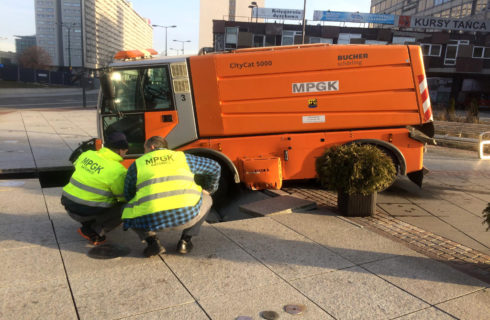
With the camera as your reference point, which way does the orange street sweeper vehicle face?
facing to the left of the viewer

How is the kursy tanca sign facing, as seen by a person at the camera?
facing the viewer

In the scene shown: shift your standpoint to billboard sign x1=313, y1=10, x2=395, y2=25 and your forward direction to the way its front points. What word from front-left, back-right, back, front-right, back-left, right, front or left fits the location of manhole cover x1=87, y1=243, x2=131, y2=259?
front

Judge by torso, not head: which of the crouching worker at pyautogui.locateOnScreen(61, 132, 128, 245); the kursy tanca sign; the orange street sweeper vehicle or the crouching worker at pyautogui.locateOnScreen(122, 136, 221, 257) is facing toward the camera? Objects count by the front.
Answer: the kursy tanca sign

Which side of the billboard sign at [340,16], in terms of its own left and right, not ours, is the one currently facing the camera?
front

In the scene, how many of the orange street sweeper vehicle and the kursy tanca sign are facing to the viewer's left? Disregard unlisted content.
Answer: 1

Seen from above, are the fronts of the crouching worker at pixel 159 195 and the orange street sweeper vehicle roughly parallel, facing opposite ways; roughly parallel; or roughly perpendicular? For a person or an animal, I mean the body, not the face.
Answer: roughly perpendicular

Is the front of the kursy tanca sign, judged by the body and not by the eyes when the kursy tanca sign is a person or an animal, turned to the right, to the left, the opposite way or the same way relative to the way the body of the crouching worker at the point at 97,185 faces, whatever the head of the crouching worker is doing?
the opposite way

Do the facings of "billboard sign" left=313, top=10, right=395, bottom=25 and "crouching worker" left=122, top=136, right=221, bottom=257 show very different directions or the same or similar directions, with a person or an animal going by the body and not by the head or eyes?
very different directions

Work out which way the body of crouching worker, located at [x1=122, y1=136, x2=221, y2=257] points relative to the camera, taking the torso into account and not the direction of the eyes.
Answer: away from the camera

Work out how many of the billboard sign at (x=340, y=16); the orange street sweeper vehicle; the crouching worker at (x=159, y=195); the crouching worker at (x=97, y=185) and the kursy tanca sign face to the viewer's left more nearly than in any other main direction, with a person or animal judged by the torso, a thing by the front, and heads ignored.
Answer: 1

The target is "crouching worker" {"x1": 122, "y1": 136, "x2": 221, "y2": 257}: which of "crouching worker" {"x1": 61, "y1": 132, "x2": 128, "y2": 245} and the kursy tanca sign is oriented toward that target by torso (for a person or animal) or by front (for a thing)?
the kursy tanca sign

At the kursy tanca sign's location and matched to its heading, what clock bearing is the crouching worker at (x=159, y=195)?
The crouching worker is roughly at 12 o'clock from the kursy tanca sign.

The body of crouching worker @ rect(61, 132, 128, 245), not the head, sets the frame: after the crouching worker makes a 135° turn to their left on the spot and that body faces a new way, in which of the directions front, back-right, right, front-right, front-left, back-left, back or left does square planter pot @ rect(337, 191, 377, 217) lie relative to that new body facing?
back

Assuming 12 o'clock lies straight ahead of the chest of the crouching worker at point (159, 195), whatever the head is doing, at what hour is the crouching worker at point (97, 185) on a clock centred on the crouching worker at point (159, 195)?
the crouching worker at point (97, 185) is roughly at 10 o'clock from the crouching worker at point (159, 195).

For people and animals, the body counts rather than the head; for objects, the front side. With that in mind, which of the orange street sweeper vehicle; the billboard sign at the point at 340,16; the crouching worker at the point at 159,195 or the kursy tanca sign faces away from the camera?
the crouching worker

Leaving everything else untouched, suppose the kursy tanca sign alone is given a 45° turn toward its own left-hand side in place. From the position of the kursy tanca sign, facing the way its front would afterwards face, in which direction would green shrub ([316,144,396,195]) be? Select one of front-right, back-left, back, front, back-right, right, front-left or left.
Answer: front-right

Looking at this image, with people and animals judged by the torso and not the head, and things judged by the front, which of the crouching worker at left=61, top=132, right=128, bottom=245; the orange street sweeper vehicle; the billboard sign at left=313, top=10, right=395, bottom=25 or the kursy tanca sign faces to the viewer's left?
the orange street sweeper vehicle

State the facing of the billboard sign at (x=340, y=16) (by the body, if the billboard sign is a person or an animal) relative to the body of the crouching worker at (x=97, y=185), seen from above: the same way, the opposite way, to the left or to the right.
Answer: the opposite way
